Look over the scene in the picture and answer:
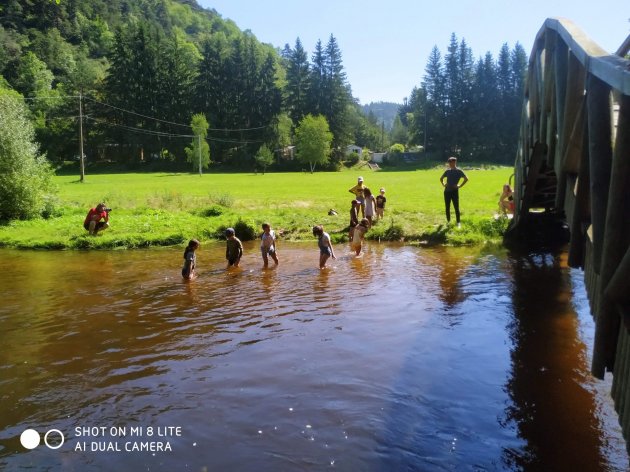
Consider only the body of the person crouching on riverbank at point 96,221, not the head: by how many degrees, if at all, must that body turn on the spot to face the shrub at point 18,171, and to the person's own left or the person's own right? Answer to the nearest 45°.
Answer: approximately 180°

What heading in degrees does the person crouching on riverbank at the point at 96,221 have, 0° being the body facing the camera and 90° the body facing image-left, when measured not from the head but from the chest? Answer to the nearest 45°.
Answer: approximately 315°

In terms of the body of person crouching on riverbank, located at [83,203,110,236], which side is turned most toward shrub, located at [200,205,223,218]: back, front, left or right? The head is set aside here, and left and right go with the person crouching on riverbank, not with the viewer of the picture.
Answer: left

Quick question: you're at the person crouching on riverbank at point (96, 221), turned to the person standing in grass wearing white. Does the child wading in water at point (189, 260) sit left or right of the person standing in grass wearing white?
right
